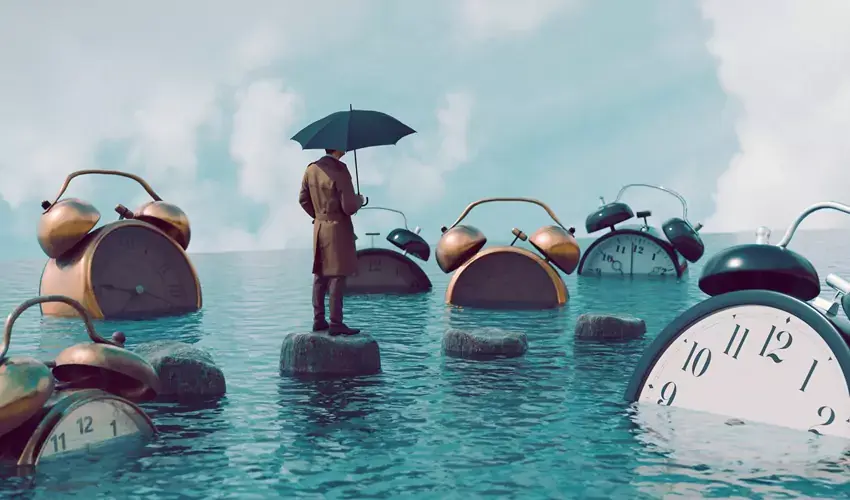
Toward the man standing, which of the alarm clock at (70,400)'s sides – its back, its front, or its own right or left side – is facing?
left

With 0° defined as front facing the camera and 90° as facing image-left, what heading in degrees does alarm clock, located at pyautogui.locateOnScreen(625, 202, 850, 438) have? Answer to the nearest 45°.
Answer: approximately 0°

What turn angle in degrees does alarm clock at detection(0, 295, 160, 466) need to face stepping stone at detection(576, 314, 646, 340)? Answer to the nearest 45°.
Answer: approximately 90° to its left

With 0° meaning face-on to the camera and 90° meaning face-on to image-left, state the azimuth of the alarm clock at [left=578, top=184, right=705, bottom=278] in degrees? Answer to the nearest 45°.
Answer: approximately 45°

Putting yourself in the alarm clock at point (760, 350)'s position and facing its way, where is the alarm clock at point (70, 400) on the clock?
the alarm clock at point (70, 400) is roughly at 2 o'clock from the alarm clock at point (760, 350).

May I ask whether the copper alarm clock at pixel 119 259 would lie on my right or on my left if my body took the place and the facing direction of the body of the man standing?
on my left

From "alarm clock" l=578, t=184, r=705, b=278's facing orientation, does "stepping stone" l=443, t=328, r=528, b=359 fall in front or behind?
in front

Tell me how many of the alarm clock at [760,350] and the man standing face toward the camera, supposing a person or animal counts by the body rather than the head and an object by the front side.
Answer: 1
